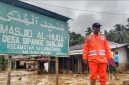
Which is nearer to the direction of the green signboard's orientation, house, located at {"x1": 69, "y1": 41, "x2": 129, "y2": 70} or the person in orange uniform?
the person in orange uniform

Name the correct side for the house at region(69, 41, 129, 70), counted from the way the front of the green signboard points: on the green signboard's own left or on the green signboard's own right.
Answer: on the green signboard's own left

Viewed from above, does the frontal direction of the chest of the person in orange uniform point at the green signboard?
no

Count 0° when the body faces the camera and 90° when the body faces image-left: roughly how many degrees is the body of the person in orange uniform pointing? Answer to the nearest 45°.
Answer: approximately 0°

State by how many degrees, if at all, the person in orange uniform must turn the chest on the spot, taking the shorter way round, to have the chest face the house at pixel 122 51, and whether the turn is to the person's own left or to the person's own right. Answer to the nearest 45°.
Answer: approximately 180°

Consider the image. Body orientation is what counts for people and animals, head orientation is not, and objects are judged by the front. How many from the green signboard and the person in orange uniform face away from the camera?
0
